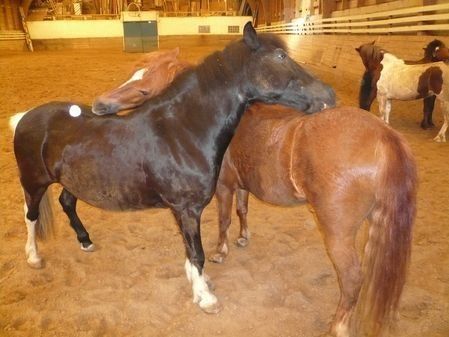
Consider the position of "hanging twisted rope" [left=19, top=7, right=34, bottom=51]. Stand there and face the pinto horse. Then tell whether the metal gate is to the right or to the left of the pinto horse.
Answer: left

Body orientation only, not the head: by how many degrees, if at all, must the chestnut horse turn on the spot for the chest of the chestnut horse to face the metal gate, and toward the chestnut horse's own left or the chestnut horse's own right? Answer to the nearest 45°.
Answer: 0° — it already faces it

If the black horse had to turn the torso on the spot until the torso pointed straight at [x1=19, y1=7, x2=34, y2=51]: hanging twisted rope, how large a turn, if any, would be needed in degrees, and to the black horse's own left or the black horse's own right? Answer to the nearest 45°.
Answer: approximately 135° to the black horse's own left

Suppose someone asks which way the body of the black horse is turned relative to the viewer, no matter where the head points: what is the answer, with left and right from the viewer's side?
facing the viewer and to the right of the viewer

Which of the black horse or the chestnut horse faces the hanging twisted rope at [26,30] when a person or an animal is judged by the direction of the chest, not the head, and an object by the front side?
the chestnut horse

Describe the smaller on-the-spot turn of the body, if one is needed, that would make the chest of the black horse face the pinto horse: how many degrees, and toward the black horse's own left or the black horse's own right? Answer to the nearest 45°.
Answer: approximately 90° to the black horse's own left

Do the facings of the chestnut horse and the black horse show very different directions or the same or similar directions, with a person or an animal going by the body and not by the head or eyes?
very different directions

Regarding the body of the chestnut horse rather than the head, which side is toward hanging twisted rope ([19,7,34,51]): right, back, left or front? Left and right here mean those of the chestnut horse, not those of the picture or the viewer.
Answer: front

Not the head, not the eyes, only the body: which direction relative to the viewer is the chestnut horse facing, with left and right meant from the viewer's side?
facing away from the viewer and to the left of the viewer

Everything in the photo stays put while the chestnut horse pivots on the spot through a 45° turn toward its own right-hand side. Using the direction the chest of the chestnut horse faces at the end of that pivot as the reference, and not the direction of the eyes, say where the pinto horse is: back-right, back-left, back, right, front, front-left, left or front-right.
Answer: front

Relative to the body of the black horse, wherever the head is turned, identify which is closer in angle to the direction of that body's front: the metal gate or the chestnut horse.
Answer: the chestnut horse

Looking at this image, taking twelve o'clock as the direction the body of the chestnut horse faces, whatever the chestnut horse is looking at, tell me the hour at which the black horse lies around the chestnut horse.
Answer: The black horse is roughly at 11 o'clock from the chestnut horse.
